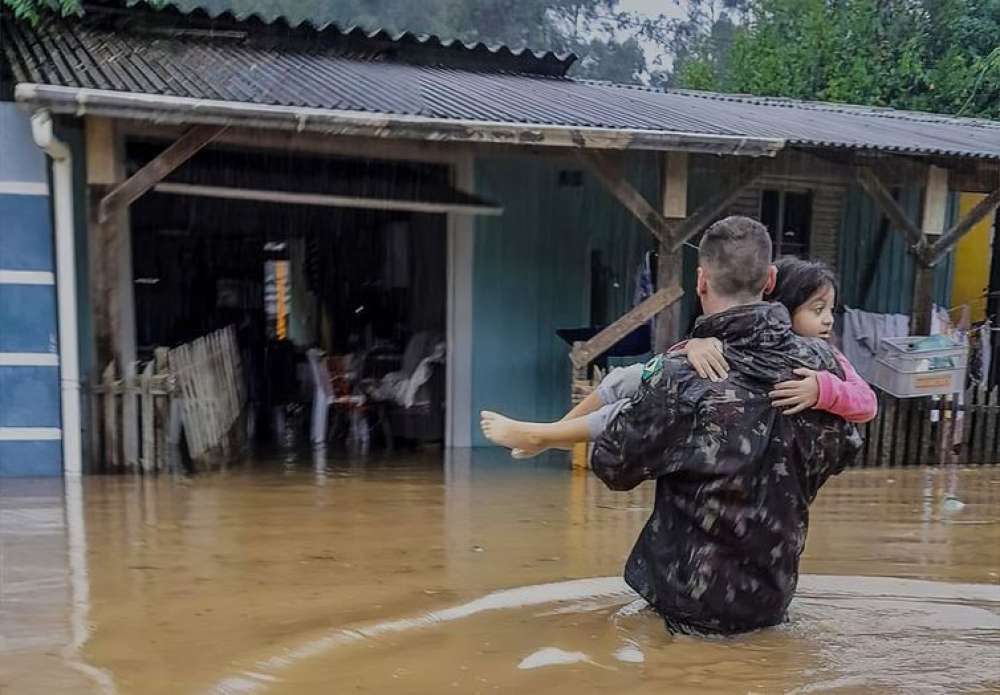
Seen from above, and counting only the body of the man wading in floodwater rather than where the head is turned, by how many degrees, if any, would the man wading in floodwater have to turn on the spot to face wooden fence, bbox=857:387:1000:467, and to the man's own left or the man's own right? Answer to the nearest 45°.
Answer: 0° — they already face it

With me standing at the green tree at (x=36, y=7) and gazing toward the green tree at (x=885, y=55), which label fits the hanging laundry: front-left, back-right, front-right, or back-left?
front-right

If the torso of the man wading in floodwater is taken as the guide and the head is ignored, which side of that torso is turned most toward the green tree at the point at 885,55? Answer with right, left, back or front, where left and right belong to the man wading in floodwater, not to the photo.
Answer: front

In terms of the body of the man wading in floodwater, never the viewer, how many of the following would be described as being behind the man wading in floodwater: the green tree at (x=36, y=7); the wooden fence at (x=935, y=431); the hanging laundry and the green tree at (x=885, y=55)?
0

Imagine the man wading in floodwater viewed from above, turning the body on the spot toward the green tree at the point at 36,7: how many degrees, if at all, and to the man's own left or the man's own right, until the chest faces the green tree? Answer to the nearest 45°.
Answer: approximately 45° to the man's own left

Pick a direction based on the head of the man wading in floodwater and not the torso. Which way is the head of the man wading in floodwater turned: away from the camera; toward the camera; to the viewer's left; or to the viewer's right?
away from the camera

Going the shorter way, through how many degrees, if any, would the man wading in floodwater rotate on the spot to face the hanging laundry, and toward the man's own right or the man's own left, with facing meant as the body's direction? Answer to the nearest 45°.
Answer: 0° — they already face it

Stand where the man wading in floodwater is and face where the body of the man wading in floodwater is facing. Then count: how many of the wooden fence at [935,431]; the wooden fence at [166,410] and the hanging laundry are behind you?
0

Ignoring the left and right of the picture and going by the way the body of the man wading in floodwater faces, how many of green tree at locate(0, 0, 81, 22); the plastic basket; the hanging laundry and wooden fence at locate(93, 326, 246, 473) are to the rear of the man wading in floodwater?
0

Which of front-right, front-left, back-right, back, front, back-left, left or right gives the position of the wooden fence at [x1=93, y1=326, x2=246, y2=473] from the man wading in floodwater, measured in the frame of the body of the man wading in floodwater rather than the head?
front-left

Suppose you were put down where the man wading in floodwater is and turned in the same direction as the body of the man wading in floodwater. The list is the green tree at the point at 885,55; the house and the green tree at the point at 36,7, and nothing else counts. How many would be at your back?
0

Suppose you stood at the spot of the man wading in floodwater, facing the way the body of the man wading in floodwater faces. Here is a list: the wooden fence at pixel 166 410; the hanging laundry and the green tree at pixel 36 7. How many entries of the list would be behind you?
0

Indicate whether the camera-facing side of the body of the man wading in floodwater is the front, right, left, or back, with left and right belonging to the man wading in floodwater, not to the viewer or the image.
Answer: back
